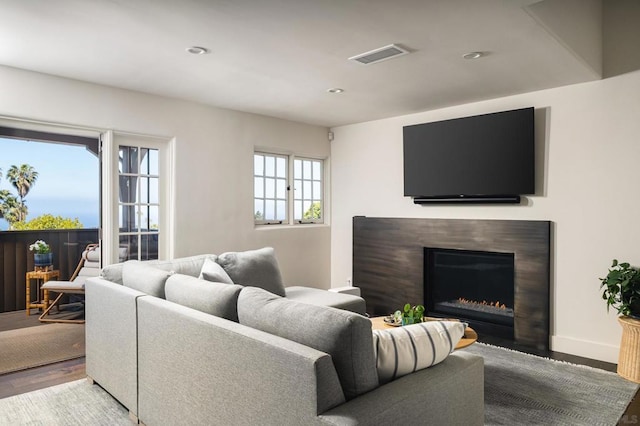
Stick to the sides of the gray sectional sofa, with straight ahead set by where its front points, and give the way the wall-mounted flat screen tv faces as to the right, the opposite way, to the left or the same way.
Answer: the opposite way

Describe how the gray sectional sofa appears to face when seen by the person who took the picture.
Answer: facing away from the viewer and to the right of the viewer

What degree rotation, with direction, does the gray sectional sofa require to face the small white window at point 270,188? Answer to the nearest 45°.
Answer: approximately 45° to its left

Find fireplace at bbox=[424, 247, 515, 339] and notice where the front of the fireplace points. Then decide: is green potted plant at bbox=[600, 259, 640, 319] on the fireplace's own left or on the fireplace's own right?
on the fireplace's own left

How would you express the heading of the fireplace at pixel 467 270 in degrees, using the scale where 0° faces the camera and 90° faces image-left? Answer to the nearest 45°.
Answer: approximately 45°

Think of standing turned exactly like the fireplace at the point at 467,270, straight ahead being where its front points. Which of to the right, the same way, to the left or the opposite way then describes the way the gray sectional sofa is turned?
the opposite way
